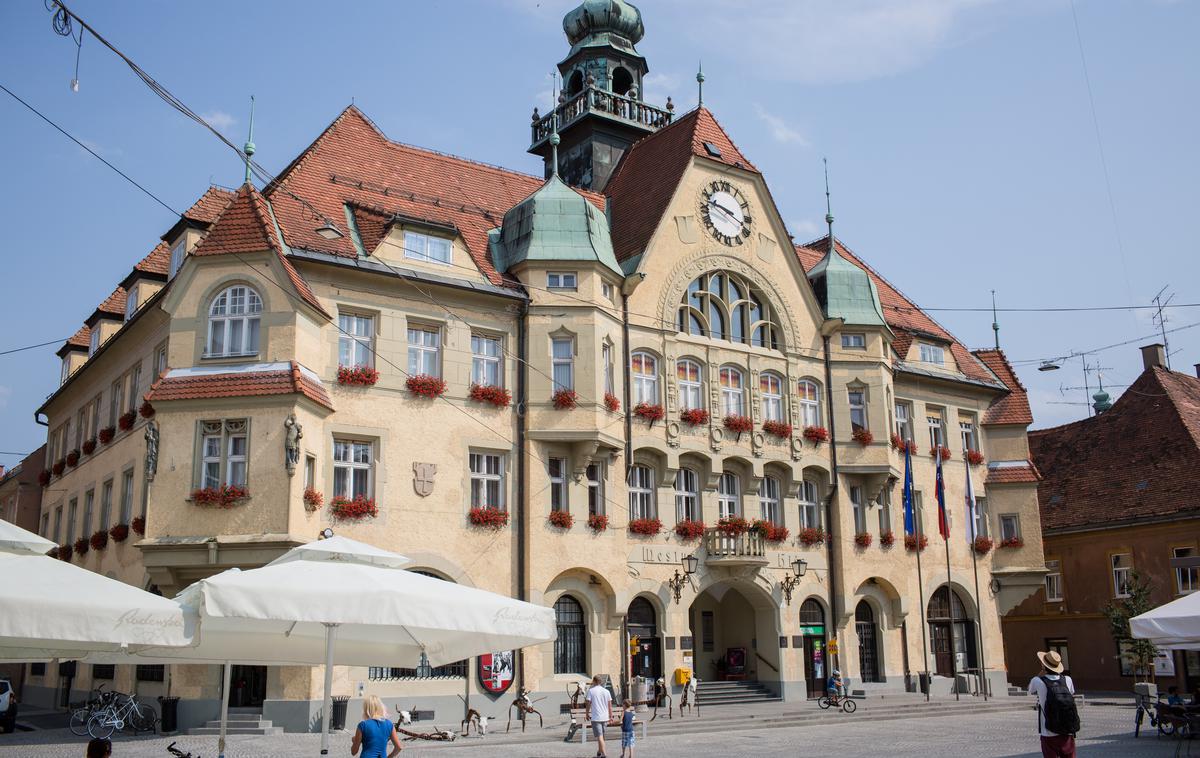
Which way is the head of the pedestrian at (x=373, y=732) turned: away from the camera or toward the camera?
away from the camera

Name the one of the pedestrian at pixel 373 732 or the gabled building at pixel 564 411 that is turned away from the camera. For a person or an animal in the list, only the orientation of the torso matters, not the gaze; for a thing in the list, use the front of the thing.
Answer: the pedestrian

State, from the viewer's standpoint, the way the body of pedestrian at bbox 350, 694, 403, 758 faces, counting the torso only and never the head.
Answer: away from the camera

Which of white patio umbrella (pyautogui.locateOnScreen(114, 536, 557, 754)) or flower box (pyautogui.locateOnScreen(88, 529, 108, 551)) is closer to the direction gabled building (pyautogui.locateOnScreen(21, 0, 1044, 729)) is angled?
the white patio umbrella

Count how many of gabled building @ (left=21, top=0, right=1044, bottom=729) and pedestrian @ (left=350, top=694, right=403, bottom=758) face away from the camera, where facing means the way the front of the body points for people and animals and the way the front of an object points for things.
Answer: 1

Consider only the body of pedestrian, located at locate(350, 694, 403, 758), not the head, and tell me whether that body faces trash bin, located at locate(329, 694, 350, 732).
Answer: yes

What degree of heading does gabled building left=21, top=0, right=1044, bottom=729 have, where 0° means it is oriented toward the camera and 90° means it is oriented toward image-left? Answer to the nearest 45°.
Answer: approximately 315°

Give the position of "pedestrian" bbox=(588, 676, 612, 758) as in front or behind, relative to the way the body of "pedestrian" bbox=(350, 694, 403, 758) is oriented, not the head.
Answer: in front

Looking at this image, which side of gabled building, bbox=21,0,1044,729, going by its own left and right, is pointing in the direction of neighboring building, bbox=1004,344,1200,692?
left

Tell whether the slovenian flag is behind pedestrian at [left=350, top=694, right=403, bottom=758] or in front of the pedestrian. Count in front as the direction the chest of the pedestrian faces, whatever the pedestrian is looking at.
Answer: in front

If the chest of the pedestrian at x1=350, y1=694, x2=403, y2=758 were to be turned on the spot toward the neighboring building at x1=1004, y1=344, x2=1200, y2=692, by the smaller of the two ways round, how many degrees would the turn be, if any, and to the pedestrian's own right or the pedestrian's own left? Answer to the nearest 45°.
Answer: approximately 45° to the pedestrian's own right

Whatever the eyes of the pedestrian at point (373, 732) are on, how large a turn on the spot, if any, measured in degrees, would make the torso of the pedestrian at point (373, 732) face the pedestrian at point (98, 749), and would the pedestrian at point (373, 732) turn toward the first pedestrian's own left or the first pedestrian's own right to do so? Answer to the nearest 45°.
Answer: approximately 90° to the first pedestrian's own left

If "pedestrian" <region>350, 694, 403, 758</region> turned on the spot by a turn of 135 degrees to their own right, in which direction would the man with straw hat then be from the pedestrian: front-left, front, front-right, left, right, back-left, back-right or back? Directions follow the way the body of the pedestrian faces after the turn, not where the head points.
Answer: front-left

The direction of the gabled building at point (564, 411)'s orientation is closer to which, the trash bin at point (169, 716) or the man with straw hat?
the man with straw hat
